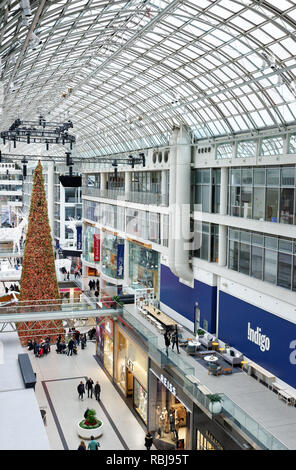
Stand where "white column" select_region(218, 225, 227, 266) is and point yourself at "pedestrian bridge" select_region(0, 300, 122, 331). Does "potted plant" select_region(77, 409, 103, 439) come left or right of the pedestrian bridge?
left

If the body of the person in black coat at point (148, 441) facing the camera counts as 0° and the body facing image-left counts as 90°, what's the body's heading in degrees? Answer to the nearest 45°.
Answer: approximately 180°

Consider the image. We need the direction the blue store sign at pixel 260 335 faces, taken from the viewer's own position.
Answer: facing the viewer and to the left of the viewer

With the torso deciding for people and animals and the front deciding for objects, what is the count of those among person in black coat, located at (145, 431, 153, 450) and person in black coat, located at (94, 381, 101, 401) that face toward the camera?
1

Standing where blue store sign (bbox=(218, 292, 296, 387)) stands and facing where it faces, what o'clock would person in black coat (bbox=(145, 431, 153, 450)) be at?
The person in black coat is roughly at 12 o'clock from the blue store sign.

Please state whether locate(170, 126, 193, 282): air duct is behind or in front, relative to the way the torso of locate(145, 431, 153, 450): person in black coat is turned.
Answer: in front

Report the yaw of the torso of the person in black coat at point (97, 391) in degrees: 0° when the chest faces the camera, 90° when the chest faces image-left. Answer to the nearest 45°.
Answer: approximately 0°

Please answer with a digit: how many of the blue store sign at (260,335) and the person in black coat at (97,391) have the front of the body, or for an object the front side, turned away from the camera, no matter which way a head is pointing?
0
